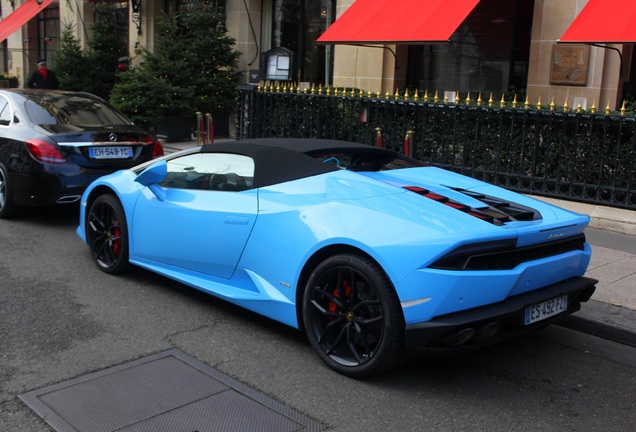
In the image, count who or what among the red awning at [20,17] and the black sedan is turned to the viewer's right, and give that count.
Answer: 0

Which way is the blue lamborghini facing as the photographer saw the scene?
facing away from the viewer and to the left of the viewer

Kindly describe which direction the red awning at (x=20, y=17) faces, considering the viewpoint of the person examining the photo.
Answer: facing the viewer and to the left of the viewer

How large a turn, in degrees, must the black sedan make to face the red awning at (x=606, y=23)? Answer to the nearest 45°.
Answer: approximately 135° to its right

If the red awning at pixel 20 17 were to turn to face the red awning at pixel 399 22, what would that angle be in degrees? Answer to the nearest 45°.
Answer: approximately 45° to its left

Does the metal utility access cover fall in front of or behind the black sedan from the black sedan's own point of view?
behind

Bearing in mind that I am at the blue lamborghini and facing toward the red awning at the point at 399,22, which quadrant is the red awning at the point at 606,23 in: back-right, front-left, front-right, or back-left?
front-right

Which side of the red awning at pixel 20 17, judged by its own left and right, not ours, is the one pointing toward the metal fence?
left

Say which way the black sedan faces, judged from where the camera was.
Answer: facing away from the viewer and to the left of the viewer

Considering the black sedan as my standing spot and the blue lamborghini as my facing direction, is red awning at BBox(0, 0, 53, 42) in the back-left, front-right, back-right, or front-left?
back-left

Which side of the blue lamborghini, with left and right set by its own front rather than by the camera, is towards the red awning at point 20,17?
front

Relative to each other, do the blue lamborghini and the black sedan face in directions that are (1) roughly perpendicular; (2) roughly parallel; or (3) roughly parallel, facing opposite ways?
roughly parallel

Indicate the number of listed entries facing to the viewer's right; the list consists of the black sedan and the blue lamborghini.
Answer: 0
